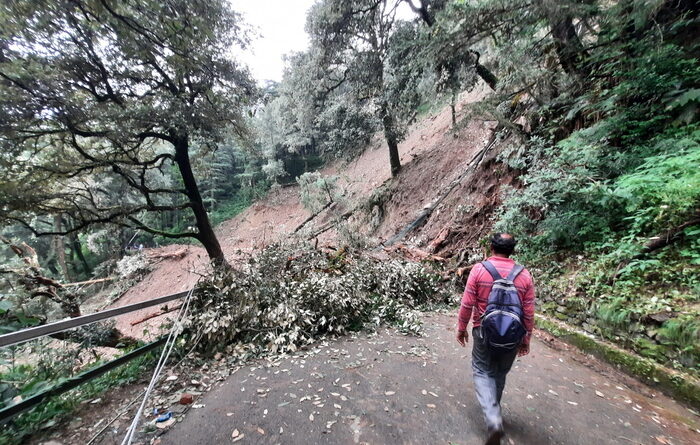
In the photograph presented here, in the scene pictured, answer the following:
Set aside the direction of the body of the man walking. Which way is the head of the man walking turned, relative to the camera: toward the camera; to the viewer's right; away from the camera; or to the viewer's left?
away from the camera

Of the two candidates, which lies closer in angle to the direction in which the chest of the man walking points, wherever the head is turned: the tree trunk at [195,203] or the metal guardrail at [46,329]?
the tree trunk

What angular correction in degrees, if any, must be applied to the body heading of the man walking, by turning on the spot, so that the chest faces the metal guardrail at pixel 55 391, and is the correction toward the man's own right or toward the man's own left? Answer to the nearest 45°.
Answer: approximately 90° to the man's own left

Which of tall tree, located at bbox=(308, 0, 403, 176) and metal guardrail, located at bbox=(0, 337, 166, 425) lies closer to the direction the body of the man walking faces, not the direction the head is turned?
the tall tree

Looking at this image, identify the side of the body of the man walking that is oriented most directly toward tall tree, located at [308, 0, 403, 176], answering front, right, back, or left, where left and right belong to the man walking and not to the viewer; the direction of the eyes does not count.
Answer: front

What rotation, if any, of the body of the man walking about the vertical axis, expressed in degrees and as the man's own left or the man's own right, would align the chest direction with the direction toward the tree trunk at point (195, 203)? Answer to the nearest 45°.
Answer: approximately 45° to the man's own left

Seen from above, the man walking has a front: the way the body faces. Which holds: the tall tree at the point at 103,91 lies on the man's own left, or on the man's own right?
on the man's own left

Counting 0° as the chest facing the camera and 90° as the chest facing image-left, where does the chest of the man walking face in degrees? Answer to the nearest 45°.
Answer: approximately 180°

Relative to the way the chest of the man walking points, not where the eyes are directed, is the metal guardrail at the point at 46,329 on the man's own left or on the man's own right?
on the man's own left
